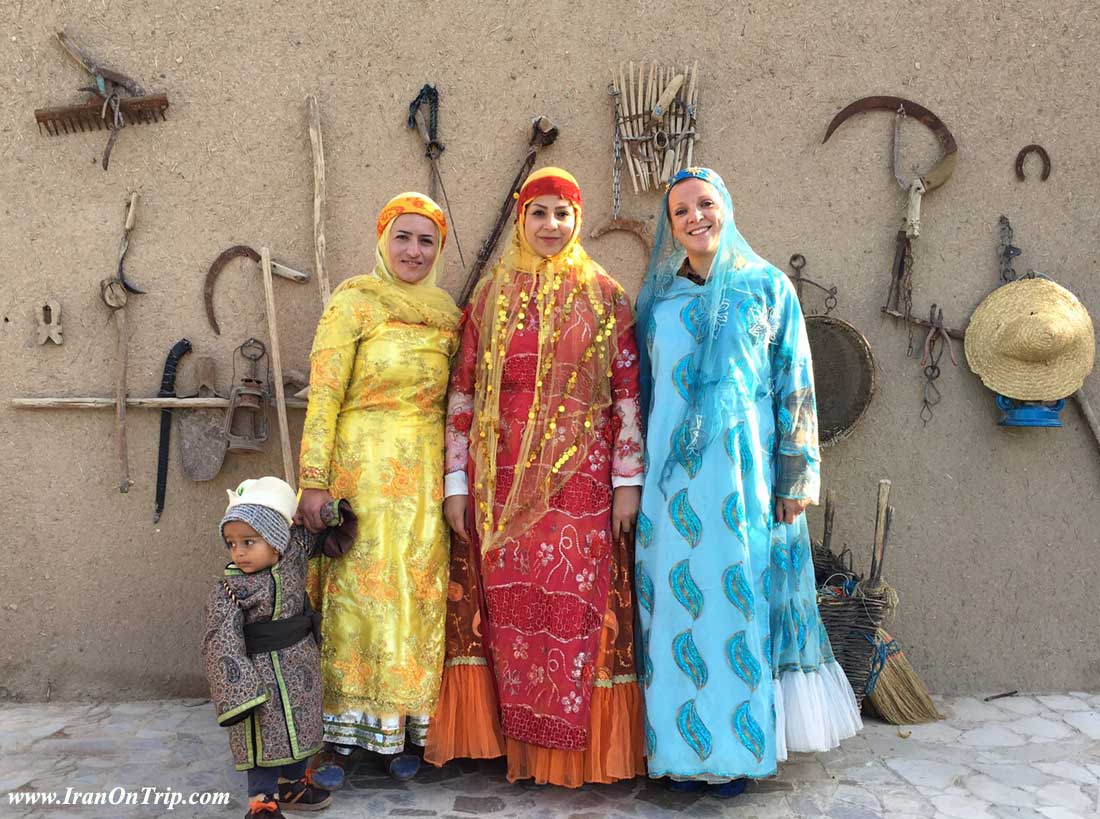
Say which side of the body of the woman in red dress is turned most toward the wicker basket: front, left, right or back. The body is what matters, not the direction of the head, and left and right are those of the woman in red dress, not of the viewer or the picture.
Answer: left

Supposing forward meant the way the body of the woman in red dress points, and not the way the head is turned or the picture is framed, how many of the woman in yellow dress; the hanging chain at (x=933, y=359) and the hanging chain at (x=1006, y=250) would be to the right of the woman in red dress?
1

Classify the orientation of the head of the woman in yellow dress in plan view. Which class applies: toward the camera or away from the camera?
toward the camera

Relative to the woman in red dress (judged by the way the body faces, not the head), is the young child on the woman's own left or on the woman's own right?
on the woman's own right

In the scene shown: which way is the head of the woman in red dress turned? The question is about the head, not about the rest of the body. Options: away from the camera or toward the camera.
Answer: toward the camera

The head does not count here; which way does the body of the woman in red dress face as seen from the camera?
toward the camera

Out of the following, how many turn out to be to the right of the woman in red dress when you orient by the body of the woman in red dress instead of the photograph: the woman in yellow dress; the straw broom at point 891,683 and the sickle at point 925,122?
1

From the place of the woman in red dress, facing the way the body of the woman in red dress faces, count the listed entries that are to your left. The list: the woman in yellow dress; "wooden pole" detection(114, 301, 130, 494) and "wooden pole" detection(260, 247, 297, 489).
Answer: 0

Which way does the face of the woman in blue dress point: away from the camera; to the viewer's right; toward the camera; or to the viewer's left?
toward the camera

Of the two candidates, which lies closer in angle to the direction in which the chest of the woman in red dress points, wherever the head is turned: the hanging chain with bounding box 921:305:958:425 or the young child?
the young child

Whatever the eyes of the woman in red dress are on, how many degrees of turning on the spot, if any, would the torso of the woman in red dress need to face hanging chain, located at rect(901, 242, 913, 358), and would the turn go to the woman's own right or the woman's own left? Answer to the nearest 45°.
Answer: approximately 135° to the woman's own left

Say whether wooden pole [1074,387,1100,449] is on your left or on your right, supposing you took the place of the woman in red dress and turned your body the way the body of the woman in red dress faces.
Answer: on your left

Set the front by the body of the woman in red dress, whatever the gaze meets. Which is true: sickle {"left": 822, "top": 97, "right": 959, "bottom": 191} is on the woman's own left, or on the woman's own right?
on the woman's own left

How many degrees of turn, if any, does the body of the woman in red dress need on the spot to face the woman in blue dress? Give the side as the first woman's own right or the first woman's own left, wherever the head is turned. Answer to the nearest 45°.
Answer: approximately 90° to the first woman's own left

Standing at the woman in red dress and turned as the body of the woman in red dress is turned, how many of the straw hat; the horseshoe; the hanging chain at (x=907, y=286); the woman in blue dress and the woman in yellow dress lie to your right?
1

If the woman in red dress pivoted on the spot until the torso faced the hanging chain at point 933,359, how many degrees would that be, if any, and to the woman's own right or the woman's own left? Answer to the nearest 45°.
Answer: approximately 135° to the woman's own left

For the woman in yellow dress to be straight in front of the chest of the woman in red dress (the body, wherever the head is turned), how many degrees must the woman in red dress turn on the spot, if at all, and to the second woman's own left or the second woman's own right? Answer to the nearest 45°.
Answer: approximately 90° to the second woman's own right

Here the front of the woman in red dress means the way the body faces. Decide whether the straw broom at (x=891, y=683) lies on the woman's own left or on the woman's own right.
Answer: on the woman's own left
